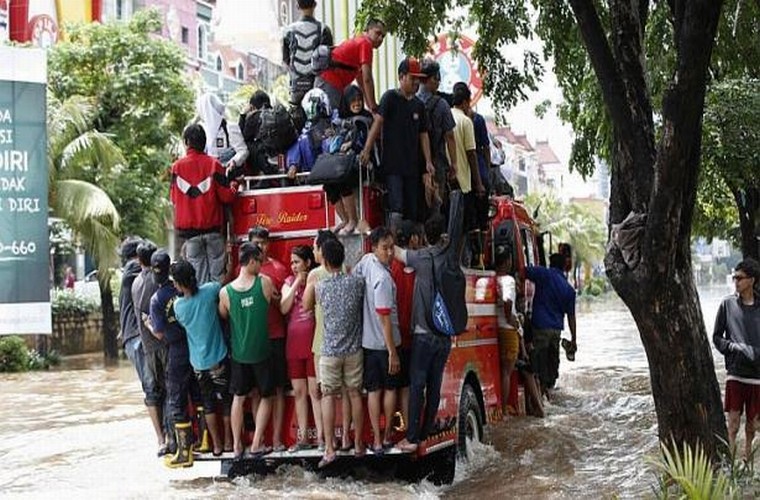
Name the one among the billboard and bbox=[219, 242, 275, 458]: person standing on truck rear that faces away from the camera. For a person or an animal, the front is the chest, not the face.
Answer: the person standing on truck rear

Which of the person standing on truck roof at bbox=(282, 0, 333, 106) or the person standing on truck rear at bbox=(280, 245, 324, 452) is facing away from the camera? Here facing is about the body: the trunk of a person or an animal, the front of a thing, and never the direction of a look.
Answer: the person standing on truck roof

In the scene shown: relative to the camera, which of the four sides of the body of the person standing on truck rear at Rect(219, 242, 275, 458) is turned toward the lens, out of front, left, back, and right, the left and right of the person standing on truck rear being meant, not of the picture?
back

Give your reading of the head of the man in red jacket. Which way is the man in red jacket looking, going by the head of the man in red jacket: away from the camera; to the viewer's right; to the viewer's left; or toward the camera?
away from the camera

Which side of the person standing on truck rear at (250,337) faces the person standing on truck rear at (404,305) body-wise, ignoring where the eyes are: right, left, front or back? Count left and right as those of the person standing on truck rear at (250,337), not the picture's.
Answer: right

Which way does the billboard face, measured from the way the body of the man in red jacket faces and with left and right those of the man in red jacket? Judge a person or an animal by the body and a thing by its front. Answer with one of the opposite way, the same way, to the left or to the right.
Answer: the opposite way

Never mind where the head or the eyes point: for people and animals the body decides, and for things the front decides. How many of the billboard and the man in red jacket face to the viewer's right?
0

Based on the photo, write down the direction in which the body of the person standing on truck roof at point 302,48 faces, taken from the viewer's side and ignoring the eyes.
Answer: away from the camera

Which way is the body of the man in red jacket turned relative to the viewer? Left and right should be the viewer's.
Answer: facing away from the viewer

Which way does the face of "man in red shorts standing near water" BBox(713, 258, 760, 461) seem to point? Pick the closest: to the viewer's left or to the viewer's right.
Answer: to the viewer's left

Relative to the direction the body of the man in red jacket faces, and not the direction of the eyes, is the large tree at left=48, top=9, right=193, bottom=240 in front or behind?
in front

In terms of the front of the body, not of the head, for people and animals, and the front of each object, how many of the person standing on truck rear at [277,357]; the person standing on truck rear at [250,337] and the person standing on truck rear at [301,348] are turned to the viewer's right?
0
